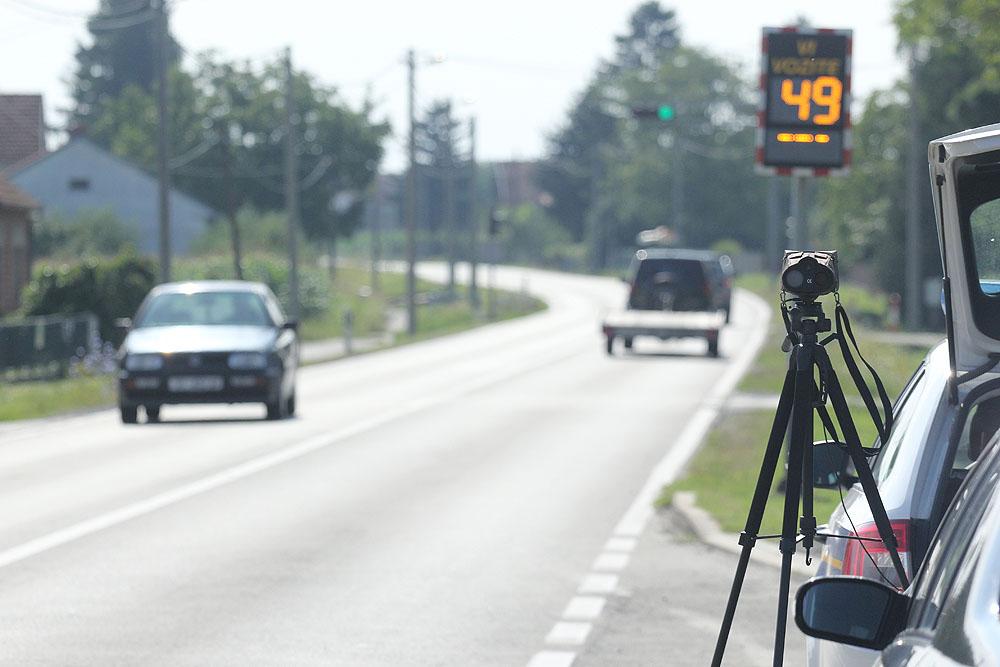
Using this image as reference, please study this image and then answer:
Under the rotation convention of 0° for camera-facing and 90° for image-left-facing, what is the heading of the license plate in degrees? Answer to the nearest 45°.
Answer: approximately 0°

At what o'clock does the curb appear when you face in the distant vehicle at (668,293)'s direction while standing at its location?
The curb is roughly at 6 o'clock from the distant vehicle.

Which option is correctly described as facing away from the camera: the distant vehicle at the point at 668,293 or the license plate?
the distant vehicle

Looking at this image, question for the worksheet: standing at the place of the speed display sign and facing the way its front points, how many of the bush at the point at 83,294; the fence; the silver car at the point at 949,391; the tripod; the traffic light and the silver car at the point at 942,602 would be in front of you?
3

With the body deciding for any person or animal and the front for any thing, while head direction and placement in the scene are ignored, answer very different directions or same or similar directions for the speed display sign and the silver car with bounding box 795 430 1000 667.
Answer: very different directions

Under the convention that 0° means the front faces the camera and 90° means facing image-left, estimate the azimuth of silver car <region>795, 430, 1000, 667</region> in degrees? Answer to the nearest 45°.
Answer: approximately 180°

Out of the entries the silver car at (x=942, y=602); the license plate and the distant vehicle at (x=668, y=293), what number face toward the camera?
1

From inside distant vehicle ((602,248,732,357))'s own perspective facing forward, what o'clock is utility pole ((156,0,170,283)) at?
The utility pole is roughly at 8 o'clock from the distant vehicle.

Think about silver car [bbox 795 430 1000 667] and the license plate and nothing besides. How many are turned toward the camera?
1

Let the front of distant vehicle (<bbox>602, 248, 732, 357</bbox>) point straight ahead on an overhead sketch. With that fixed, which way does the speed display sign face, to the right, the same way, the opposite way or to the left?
the opposite way

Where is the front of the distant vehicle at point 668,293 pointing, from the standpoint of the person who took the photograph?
facing away from the viewer

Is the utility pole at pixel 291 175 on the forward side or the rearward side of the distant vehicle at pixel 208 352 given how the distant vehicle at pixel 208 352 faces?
on the rearward side

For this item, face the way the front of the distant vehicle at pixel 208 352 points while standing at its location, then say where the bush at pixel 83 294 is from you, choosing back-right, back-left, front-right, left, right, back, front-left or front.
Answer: back
